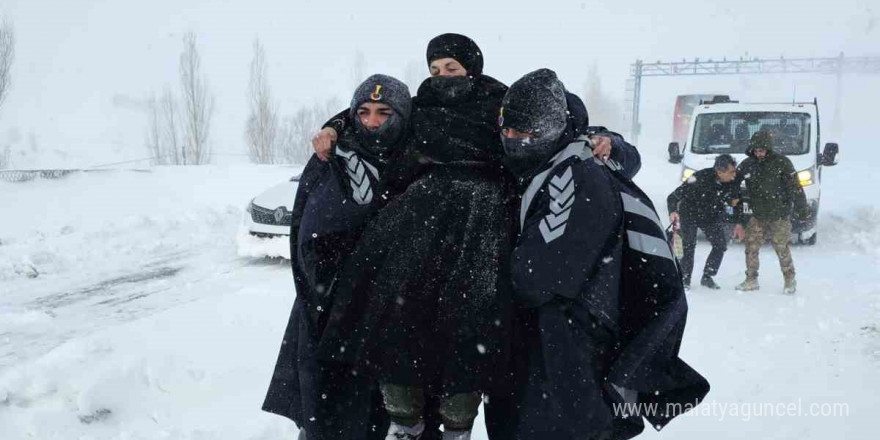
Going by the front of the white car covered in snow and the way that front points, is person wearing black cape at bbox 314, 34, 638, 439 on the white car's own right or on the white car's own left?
on the white car's own left

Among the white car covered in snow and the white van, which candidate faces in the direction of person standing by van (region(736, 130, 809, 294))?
the white van

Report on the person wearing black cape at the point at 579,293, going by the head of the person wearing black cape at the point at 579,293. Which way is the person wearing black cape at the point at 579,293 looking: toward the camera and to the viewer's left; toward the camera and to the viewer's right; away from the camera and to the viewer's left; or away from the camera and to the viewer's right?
toward the camera and to the viewer's left

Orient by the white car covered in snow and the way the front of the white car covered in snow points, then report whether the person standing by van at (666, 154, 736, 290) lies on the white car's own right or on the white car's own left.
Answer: on the white car's own left

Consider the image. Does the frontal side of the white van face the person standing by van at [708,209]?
yes

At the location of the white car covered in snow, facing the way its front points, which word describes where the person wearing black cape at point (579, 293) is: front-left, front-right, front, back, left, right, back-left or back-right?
front-left

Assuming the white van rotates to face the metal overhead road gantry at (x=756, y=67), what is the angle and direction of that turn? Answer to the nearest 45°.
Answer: approximately 180°

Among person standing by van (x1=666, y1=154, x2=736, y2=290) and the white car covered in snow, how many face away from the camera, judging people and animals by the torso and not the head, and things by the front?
0

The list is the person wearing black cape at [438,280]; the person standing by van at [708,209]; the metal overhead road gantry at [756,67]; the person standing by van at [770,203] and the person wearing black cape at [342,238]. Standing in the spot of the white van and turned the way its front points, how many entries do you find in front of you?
4

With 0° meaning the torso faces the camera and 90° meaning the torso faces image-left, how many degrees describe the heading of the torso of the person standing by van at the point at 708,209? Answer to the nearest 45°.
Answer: approximately 315°

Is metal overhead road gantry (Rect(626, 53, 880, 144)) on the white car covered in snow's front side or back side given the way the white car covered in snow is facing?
on the back side

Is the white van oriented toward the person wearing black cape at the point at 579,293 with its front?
yes

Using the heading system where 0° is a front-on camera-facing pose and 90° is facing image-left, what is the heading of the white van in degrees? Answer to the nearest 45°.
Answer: approximately 0°

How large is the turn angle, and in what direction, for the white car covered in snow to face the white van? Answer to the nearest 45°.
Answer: approximately 135° to its left
